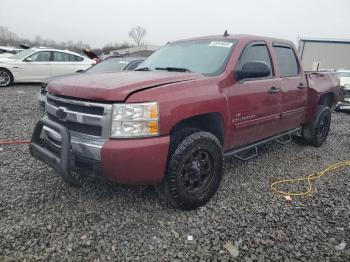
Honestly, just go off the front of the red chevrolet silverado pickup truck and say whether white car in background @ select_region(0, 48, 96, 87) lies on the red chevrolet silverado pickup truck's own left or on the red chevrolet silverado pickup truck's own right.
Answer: on the red chevrolet silverado pickup truck's own right

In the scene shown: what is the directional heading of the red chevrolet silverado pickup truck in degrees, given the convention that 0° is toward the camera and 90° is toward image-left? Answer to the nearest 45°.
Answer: approximately 45°

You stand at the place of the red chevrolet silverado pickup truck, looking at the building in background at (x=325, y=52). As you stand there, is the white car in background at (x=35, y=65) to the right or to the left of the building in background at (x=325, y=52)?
left

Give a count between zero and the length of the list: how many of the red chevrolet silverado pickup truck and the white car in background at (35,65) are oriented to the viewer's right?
0

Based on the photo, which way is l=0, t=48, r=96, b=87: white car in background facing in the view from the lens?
facing to the left of the viewer

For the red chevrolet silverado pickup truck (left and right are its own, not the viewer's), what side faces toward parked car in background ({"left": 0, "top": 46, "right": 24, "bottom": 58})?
right

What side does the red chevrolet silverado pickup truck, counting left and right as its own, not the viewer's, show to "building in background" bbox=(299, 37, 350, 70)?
back
